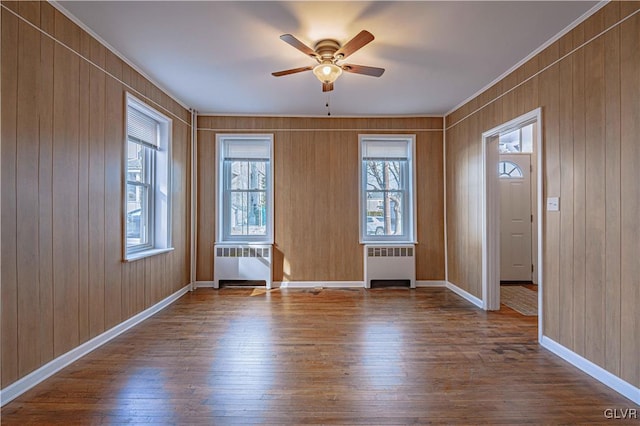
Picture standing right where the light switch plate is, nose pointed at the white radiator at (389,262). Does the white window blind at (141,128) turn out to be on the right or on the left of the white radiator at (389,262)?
left

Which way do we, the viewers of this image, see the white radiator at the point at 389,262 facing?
facing the viewer

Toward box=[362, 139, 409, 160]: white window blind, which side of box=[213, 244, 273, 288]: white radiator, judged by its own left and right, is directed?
left

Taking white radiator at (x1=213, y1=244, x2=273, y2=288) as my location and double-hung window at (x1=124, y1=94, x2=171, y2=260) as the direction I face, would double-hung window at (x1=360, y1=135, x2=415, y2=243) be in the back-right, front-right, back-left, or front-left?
back-left

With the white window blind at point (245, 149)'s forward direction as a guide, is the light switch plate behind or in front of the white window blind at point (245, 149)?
in front

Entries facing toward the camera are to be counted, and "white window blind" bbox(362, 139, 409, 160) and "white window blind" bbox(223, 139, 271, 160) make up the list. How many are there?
2

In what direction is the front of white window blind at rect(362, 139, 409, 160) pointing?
toward the camera

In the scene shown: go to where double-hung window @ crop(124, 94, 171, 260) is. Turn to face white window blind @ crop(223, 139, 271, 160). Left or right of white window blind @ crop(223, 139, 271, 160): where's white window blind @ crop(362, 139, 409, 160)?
right

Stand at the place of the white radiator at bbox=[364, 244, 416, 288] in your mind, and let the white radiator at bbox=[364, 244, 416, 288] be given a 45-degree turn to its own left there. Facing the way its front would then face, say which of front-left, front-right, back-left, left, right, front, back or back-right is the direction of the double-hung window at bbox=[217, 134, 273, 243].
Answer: back-right

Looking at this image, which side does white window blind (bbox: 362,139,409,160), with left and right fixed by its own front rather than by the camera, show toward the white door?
left
